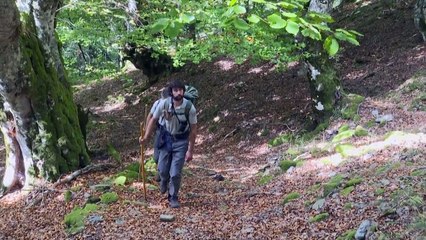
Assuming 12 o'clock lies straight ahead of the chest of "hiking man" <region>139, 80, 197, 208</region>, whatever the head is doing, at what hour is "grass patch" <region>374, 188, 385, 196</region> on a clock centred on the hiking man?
The grass patch is roughly at 10 o'clock from the hiking man.

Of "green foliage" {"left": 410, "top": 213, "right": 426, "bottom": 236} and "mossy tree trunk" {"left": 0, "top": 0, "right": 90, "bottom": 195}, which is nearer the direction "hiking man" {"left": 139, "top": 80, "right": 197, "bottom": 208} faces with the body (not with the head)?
the green foliage

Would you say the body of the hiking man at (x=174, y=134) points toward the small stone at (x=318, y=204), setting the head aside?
no

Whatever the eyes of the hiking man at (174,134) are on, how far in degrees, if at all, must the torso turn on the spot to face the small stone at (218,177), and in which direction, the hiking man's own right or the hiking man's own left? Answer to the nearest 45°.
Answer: approximately 180°

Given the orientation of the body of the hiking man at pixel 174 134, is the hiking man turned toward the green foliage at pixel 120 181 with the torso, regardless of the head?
no

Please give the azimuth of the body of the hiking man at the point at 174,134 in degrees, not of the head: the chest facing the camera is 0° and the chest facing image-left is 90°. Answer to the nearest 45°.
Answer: approximately 0°

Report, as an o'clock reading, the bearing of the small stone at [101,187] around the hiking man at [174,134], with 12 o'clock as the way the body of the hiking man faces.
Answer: The small stone is roughly at 4 o'clock from the hiking man.

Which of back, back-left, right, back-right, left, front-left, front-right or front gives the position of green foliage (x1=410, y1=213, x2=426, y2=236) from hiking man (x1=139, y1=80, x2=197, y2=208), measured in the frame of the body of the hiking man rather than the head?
front-left

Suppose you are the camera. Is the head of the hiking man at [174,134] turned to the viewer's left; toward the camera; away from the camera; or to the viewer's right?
toward the camera

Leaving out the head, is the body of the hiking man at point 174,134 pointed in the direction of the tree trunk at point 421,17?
no

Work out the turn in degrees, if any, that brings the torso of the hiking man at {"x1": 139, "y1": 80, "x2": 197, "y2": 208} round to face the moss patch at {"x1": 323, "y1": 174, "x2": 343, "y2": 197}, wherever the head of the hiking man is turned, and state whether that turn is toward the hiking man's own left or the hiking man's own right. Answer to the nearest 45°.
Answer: approximately 45° to the hiking man's own left

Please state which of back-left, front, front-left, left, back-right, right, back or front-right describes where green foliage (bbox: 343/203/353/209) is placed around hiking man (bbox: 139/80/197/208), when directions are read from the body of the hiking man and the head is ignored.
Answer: front-left

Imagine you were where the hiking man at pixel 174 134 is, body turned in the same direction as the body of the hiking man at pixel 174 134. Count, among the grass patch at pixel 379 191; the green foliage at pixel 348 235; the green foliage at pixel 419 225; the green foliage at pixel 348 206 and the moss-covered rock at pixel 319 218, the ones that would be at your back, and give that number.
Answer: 0

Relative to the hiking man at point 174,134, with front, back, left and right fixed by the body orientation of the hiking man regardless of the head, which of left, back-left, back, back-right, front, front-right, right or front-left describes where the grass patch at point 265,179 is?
back-left
